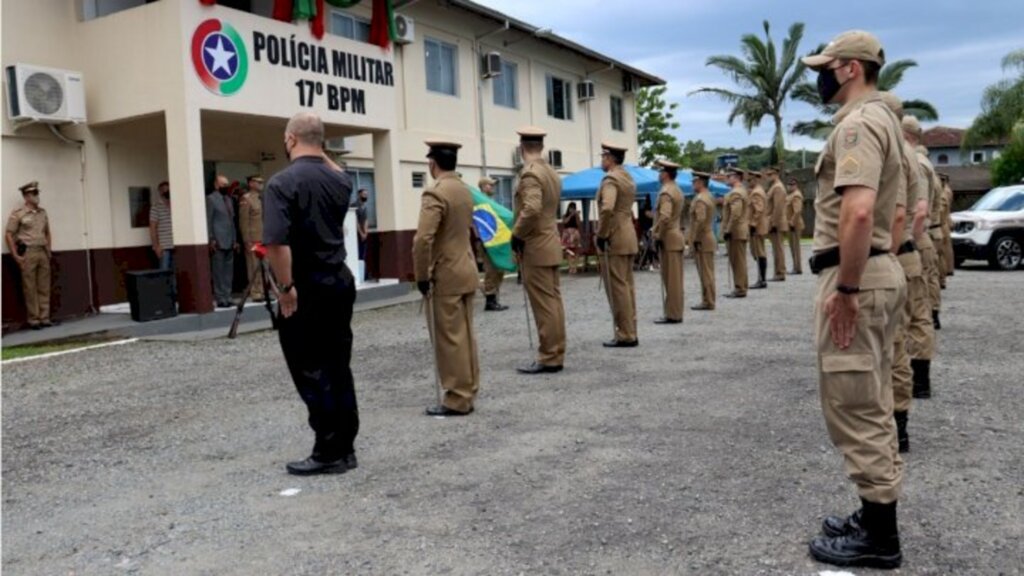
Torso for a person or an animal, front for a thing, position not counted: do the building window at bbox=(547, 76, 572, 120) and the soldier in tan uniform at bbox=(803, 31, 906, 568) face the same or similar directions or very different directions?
very different directions

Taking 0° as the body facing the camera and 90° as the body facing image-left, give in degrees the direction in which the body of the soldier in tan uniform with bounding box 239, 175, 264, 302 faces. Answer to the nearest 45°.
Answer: approximately 315°

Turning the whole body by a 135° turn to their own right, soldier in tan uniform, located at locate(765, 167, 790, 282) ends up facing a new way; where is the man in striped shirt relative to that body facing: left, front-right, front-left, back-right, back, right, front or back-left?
back

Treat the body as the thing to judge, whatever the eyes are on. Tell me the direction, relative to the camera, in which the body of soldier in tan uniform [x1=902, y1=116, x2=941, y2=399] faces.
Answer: to the viewer's left

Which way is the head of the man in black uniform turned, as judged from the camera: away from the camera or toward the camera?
away from the camera

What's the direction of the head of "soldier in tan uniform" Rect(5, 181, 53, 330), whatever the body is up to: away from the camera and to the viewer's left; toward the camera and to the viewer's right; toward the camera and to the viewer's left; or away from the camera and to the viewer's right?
toward the camera and to the viewer's right

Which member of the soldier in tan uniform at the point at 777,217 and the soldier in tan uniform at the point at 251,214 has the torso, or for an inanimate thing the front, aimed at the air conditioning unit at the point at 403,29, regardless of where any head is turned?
the soldier in tan uniform at the point at 777,217

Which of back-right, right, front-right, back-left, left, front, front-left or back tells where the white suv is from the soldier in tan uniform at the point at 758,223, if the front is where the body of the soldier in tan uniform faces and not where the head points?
back-right

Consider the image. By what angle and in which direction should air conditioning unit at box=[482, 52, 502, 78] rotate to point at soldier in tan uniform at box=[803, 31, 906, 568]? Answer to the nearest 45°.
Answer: approximately 45° to its right

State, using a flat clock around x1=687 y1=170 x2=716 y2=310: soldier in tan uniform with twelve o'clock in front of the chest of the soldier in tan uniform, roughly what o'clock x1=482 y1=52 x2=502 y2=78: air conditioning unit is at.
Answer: The air conditioning unit is roughly at 2 o'clock from the soldier in tan uniform.

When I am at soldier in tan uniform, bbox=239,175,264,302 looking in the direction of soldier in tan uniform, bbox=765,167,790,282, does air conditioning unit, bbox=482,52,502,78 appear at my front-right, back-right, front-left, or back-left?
front-left

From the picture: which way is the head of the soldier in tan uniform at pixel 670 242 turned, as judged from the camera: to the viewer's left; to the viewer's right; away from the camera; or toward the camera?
to the viewer's left

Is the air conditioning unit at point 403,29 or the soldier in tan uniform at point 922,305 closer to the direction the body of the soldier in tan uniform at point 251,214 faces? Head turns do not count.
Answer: the soldier in tan uniform

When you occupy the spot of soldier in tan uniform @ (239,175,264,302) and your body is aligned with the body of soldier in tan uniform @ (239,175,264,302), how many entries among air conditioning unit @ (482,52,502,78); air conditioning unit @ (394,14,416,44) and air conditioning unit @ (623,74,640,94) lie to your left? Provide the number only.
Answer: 3

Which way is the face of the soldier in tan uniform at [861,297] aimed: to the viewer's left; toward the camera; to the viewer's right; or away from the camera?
to the viewer's left

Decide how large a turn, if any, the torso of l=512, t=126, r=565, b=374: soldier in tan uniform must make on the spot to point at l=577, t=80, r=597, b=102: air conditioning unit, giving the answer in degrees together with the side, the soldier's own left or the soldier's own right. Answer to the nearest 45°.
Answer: approximately 45° to the soldier's own right

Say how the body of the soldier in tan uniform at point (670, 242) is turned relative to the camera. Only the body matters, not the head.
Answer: to the viewer's left

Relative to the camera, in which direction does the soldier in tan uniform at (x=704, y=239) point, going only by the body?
to the viewer's left

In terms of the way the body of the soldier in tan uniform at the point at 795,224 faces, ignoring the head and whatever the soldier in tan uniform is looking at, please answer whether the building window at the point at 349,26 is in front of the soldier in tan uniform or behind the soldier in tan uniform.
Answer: in front
